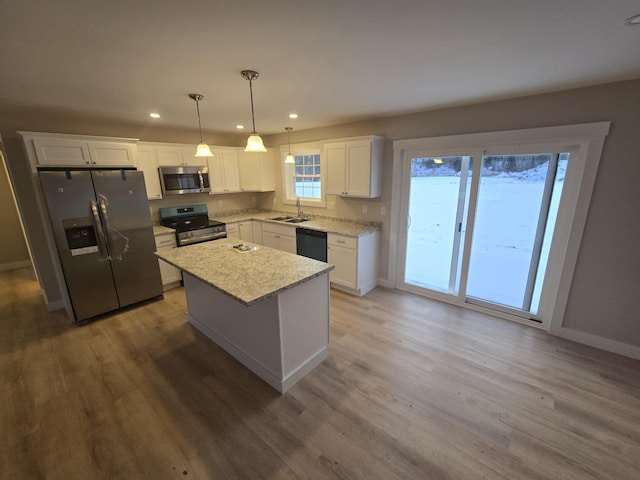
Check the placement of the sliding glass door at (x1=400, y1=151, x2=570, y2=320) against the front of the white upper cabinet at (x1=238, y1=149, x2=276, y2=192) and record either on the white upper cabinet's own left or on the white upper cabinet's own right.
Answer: on the white upper cabinet's own left

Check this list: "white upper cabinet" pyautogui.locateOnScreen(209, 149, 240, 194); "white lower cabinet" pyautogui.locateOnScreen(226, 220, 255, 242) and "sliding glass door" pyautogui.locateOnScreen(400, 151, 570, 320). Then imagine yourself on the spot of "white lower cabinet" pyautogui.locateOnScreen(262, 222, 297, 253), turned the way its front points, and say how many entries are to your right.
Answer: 2

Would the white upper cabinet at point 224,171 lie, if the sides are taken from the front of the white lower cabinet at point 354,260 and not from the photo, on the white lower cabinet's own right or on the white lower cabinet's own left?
on the white lower cabinet's own right

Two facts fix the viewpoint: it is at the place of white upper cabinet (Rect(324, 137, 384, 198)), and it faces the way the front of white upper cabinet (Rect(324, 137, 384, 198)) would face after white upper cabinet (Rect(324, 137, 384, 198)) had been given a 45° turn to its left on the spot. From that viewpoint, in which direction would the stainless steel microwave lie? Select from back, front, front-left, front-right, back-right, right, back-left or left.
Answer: right

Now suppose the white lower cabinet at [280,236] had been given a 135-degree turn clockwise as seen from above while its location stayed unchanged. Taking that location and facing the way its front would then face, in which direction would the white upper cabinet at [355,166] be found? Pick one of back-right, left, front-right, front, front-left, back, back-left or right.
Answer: back-right

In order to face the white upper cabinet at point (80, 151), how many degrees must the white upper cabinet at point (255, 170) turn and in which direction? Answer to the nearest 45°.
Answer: approximately 45° to its right

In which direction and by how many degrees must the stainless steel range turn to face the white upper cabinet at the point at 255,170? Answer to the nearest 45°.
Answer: approximately 45° to its left

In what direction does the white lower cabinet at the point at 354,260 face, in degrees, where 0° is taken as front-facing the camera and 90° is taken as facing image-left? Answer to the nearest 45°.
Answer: approximately 45°

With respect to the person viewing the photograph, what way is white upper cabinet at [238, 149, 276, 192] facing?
facing the viewer

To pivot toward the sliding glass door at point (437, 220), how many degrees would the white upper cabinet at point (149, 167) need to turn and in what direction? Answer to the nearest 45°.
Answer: approximately 45° to its left

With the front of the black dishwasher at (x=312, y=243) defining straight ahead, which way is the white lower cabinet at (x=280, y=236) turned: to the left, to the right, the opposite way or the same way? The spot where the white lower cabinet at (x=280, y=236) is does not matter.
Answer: the same way

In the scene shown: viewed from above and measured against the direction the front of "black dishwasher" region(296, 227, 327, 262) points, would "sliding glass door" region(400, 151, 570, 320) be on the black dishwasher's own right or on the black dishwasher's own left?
on the black dishwasher's own left

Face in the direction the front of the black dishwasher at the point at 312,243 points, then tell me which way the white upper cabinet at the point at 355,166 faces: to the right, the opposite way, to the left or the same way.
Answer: the same way

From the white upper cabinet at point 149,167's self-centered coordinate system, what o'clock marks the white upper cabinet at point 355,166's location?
the white upper cabinet at point 355,166 is roughly at 10 o'clock from the white upper cabinet at point 149,167.

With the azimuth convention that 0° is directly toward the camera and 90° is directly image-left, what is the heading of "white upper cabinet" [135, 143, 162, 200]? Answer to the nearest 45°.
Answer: approximately 0°

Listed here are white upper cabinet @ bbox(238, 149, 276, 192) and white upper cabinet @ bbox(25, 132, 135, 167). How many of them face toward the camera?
2

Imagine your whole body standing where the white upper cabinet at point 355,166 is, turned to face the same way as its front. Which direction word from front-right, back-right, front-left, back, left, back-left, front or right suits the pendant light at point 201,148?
front

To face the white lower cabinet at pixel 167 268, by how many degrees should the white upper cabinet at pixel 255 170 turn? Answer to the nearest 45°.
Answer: approximately 45° to its right

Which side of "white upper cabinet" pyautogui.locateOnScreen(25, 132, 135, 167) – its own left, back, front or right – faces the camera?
front
